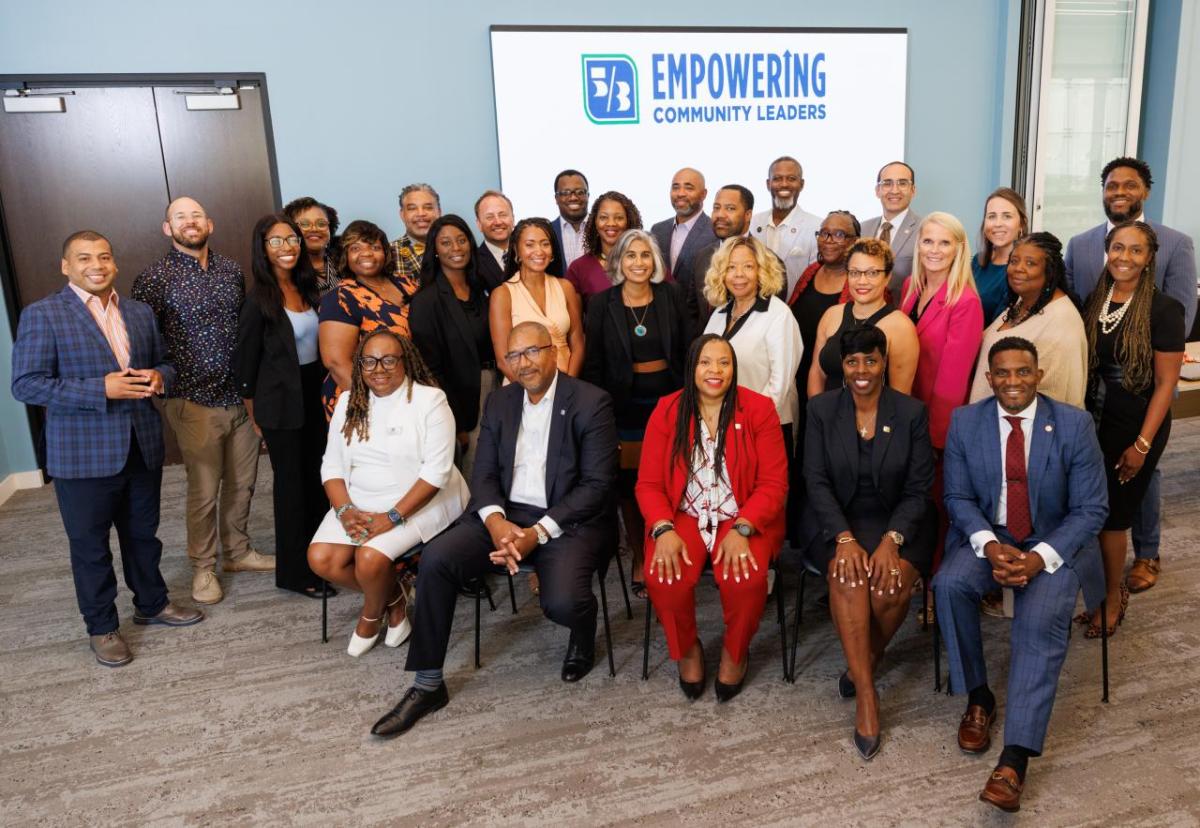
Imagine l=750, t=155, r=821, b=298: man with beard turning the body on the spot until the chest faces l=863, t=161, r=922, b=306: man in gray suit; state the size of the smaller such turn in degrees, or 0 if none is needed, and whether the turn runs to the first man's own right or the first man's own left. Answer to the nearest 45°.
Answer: approximately 90° to the first man's own left

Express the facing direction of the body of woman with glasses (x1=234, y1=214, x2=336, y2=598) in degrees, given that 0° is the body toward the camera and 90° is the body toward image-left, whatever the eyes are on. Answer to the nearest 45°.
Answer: approximately 315°

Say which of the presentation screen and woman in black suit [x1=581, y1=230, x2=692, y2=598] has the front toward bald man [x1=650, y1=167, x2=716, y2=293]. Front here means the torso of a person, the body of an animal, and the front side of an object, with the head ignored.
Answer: the presentation screen

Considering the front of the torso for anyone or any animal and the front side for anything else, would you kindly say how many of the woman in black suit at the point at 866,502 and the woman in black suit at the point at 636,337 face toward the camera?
2

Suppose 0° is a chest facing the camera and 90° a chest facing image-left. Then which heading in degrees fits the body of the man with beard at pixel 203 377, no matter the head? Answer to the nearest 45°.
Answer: approximately 315°
